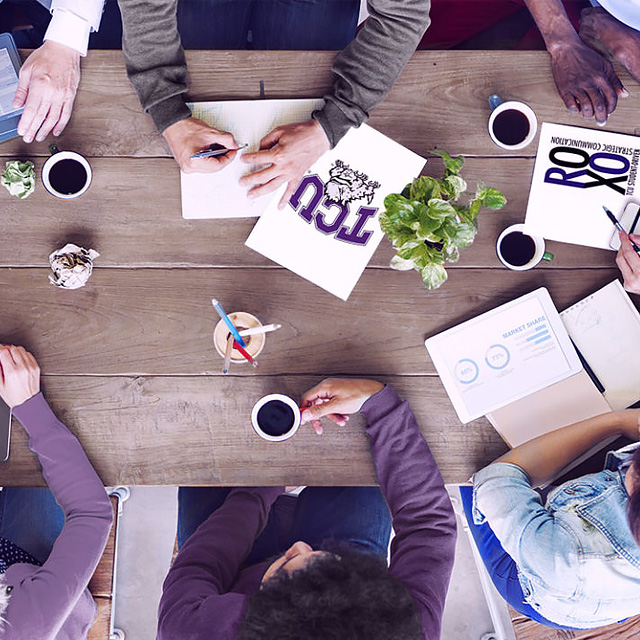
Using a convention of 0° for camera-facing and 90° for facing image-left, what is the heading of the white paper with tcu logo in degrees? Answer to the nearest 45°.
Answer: approximately 0°
